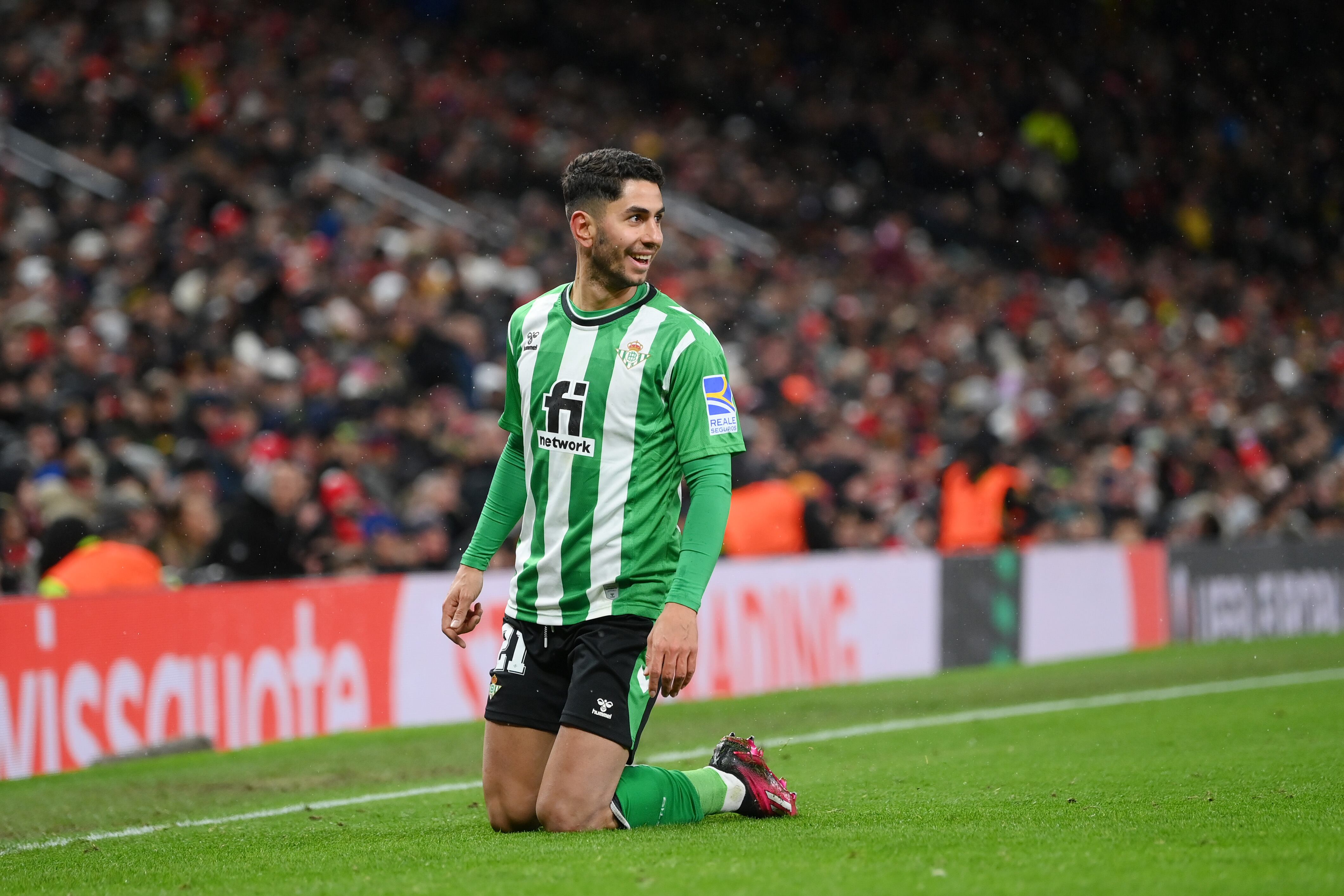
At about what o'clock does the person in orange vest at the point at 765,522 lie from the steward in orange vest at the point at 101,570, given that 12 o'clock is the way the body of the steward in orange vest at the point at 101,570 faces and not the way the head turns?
the person in orange vest at the point at 765,522 is roughly at 2 o'clock from the steward in orange vest at the point at 101,570.

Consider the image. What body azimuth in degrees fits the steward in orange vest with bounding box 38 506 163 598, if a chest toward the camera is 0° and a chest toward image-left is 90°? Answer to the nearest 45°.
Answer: approximately 180°

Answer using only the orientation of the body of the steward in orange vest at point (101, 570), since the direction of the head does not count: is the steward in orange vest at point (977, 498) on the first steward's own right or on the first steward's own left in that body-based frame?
on the first steward's own right
